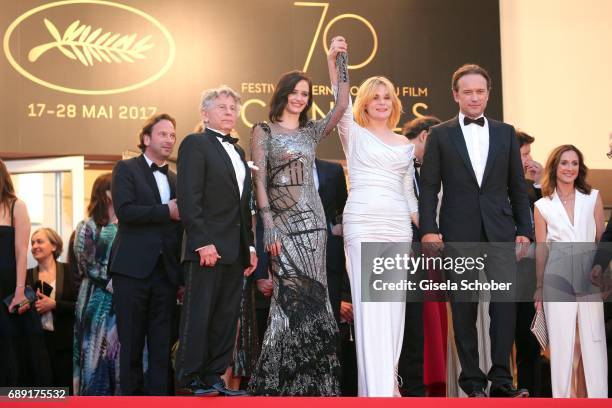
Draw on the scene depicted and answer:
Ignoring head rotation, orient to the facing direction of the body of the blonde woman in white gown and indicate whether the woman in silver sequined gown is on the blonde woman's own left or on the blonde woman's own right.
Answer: on the blonde woman's own right

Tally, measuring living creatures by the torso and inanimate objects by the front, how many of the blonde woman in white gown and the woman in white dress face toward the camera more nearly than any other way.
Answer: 2

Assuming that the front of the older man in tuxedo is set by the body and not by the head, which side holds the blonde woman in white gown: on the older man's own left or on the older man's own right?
on the older man's own left

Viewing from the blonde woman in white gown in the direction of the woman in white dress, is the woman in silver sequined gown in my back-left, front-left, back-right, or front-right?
back-left

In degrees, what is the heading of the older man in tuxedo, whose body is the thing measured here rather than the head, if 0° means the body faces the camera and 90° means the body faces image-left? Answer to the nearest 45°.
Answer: approximately 315°

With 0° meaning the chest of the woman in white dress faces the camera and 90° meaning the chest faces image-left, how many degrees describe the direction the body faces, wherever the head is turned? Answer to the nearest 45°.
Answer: approximately 0°

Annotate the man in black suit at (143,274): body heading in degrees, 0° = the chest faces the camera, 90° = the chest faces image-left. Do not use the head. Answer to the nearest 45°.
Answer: approximately 315°
